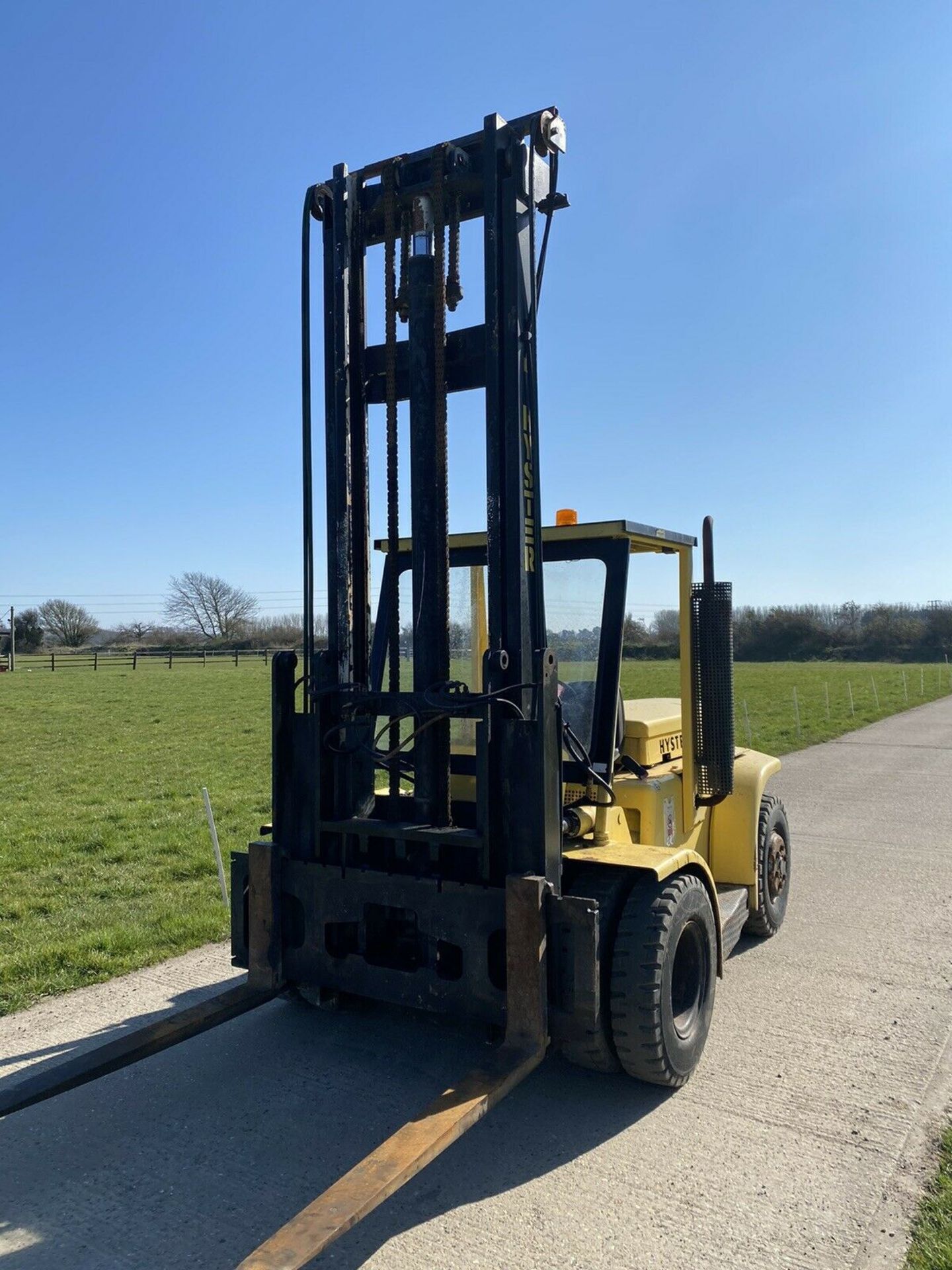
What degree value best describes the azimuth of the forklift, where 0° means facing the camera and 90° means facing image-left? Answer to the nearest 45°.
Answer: approximately 45°

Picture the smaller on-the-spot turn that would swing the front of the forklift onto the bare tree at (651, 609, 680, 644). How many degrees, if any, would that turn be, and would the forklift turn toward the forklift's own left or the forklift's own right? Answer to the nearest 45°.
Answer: approximately 180°

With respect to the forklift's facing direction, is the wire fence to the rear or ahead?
to the rear
